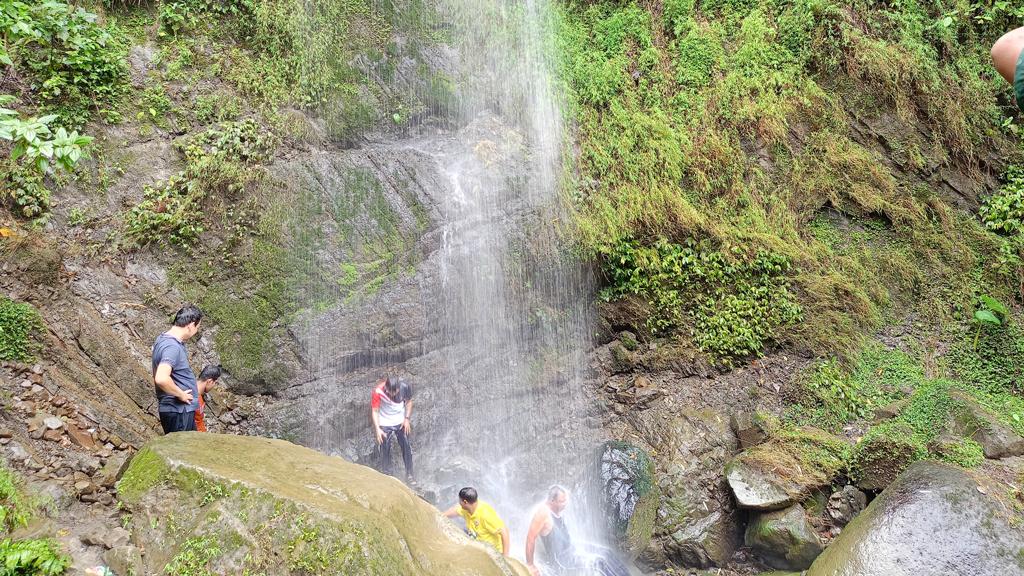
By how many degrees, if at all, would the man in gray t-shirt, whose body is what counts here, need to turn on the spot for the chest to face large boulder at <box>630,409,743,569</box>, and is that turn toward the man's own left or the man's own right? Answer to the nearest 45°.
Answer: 0° — they already face it

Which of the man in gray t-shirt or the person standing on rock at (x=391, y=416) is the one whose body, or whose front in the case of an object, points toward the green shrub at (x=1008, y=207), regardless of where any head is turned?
the man in gray t-shirt

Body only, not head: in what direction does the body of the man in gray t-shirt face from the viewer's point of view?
to the viewer's right

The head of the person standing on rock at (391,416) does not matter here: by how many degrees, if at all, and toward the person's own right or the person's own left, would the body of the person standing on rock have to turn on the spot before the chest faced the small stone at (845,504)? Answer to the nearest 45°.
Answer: approximately 90° to the person's own left

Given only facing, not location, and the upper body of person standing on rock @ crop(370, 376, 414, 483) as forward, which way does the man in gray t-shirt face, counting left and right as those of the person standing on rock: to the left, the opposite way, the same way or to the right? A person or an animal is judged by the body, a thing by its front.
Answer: to the left

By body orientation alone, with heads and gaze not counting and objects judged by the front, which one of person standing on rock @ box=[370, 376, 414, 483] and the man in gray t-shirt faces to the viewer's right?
the man in gray t-shirt

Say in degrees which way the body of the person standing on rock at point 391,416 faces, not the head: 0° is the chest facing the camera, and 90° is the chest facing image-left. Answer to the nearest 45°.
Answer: approximately 0°

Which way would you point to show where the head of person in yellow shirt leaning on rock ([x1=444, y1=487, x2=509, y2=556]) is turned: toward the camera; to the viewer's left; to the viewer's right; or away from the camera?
to the viewer's left
